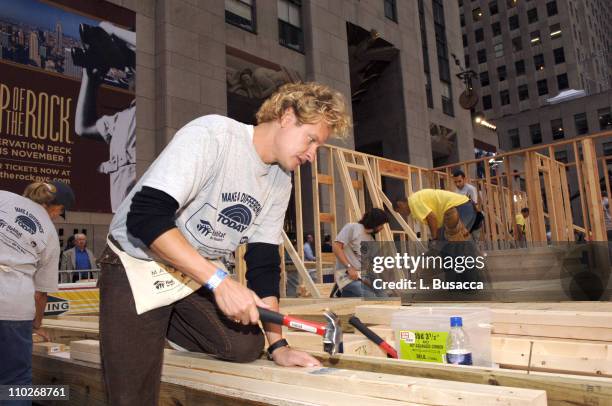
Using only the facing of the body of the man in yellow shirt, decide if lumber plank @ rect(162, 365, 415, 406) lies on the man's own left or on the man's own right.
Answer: on the man's own left

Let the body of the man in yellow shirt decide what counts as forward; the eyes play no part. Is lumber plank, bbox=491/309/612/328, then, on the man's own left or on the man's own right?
on the man's own left

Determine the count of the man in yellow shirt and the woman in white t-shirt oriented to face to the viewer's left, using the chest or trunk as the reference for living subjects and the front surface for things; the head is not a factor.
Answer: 1

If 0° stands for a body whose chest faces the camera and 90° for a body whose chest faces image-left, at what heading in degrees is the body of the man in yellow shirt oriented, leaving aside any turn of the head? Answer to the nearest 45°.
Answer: approximately 90°

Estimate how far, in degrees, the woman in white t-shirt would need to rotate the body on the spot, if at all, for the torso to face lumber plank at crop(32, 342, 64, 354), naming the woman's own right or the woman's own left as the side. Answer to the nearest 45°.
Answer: approximately 45° to the woman's own left

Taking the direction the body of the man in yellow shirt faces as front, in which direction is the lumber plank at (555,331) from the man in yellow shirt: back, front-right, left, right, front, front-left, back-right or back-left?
left

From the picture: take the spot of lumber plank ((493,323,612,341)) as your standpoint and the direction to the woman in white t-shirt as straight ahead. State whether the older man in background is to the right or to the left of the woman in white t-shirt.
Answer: right

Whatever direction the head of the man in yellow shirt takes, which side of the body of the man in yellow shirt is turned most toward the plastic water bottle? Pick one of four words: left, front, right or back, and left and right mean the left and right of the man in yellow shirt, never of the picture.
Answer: left
